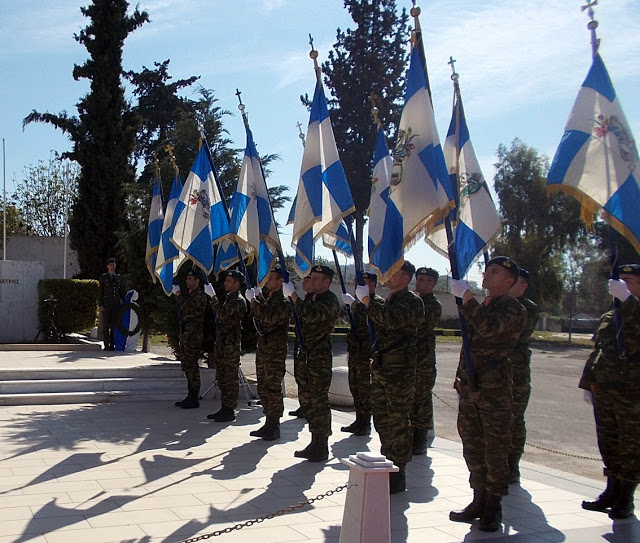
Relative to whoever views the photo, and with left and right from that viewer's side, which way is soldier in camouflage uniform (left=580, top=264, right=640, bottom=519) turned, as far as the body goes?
facing the viewer and to the left of the viewer

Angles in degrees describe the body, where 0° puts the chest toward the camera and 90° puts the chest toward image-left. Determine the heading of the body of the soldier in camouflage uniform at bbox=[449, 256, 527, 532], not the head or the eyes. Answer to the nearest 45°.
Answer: approximately 45°

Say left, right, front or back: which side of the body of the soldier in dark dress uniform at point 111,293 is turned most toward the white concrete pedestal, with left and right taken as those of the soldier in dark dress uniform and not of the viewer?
front

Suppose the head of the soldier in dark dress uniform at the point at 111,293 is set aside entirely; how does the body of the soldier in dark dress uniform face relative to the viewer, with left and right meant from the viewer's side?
facing the viewer

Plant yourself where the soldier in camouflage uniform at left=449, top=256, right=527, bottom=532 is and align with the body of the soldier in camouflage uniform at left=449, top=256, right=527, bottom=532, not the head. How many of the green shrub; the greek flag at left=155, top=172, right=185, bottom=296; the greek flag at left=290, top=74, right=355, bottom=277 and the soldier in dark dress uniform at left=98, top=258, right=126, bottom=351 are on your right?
4

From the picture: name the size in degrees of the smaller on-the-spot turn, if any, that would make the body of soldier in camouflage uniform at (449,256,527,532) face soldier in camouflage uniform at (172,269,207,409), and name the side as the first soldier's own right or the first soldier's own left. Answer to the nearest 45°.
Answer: approximately 90° to the first soldier's own right

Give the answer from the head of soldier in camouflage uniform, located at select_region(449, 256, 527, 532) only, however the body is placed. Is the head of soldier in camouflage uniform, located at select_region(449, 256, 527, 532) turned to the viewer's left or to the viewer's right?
to the viewer's left

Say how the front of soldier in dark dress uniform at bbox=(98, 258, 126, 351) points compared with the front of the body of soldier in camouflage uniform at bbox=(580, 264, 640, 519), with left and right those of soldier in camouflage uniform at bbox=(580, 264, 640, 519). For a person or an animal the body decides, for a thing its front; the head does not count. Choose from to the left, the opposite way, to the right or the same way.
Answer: to the left

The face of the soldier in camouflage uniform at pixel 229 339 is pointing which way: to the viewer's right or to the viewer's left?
to the viewer's left

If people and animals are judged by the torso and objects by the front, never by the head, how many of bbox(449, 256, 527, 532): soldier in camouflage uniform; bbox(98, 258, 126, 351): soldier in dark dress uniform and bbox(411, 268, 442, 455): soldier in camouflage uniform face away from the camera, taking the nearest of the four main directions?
0

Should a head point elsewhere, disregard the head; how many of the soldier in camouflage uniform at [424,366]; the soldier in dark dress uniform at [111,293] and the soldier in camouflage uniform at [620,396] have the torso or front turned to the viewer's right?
0

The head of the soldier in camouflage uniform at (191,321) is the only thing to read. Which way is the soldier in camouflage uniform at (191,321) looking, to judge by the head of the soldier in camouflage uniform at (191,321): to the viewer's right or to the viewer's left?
to the viewer's left
